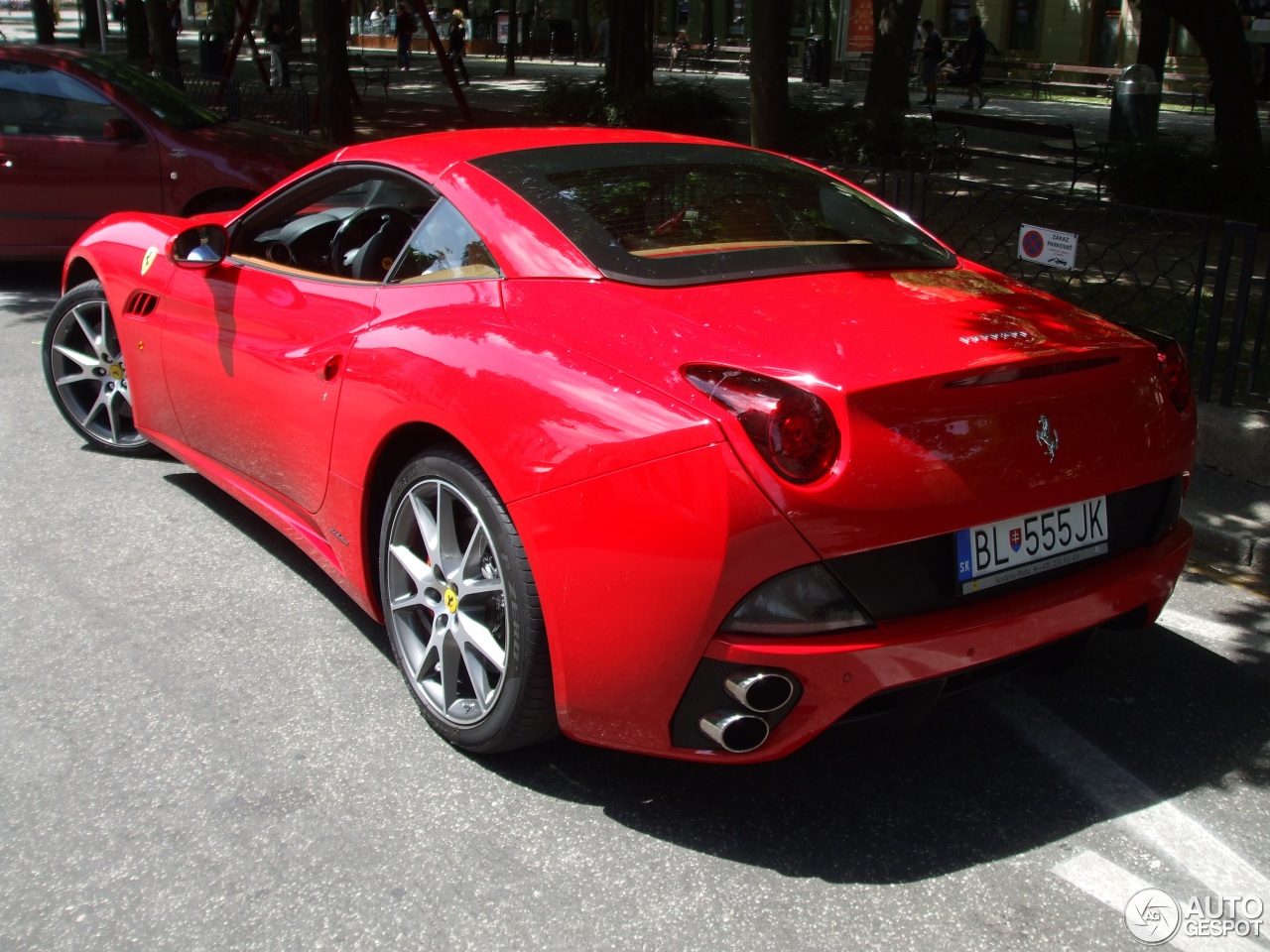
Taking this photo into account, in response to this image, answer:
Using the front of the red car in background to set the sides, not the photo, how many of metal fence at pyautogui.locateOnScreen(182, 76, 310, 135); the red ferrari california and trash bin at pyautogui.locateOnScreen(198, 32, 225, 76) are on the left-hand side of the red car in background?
2

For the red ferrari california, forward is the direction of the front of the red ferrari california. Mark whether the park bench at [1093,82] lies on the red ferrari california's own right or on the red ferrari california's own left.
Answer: on the red ferrari california's own right

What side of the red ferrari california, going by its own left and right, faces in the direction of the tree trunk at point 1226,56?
right

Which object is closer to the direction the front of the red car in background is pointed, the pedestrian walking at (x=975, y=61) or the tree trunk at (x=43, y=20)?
the pedestrian walking

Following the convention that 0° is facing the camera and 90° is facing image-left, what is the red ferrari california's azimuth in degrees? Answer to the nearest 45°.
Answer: approximately 135°

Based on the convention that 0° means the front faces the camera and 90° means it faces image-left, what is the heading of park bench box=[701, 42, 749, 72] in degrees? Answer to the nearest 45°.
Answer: approximately 0°

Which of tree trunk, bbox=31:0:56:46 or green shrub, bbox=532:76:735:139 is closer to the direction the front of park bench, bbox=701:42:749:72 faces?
the green shrub

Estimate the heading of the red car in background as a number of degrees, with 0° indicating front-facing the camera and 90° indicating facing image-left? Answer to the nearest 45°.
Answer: approximately 270°
